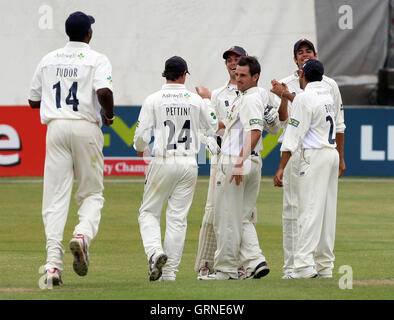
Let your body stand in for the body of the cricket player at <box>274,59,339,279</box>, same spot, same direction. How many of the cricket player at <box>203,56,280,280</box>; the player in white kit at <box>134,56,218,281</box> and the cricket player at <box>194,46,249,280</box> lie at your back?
0

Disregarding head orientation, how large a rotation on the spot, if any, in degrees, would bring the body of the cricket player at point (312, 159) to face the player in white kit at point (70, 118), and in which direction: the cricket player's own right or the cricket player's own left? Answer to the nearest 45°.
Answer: approximately 45° to the cricket player's own left

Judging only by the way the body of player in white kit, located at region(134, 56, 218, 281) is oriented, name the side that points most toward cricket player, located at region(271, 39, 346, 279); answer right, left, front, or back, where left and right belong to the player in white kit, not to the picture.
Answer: right

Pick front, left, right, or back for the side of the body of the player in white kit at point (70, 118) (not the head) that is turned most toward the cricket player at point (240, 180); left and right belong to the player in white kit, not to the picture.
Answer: right

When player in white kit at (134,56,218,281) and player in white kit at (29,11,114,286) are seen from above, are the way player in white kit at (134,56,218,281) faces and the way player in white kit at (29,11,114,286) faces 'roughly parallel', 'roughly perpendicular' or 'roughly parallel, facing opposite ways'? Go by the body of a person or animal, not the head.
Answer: roughly parallel

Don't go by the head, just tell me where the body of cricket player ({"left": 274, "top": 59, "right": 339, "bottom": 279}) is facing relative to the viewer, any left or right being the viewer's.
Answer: facing away from the viewer and to the left of the viewer

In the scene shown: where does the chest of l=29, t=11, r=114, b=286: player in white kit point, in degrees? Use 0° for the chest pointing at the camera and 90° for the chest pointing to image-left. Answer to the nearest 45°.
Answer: approximately 180°

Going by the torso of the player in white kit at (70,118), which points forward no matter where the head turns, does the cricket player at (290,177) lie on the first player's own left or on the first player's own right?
on the first player's own right

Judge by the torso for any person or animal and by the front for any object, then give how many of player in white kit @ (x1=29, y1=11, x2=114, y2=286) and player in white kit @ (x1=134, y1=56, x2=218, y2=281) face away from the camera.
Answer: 2

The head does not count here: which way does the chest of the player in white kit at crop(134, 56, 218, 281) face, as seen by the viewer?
away from the camera

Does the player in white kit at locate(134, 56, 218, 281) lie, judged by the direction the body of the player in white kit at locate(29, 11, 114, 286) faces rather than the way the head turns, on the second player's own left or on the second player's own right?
on the second player's own right

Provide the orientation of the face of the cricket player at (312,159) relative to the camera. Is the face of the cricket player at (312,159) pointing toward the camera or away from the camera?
away from the camera
